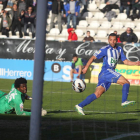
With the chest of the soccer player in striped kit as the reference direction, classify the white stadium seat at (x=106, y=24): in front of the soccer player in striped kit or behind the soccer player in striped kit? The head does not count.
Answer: behind

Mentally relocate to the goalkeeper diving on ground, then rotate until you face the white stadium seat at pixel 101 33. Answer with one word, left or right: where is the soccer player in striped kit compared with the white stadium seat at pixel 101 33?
right

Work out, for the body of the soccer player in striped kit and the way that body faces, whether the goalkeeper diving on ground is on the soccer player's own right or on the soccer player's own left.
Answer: on the soccer player's own right

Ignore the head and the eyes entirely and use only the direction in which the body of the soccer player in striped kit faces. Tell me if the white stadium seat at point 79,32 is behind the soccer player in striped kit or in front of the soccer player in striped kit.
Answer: behind

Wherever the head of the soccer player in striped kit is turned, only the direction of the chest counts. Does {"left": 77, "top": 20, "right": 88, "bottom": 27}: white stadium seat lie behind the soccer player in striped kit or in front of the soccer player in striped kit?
behind

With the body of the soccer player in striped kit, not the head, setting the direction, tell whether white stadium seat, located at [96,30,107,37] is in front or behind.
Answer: behind
